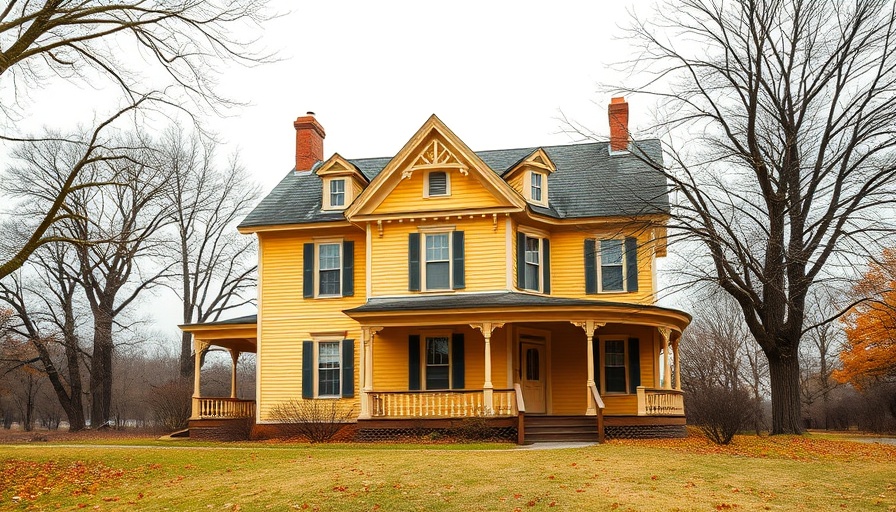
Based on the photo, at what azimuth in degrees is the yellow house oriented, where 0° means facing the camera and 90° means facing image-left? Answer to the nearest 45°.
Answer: approximately 0°

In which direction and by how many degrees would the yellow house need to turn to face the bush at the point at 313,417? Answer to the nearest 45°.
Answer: approximately 90° to its right

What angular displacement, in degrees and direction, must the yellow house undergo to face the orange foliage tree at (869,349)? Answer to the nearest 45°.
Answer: approximately 135° to its left

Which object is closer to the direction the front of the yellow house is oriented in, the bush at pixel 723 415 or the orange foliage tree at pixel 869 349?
the bush

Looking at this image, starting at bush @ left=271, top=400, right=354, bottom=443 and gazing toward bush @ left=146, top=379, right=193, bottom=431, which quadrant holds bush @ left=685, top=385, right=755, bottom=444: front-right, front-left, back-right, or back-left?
back-right

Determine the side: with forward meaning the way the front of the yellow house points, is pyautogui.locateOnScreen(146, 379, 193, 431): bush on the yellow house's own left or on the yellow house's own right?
on the yellow house's own right

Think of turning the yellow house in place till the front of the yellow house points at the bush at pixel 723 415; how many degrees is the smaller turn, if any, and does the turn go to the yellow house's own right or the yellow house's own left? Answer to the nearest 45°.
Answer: approximately 45° to the yellow house's own left
